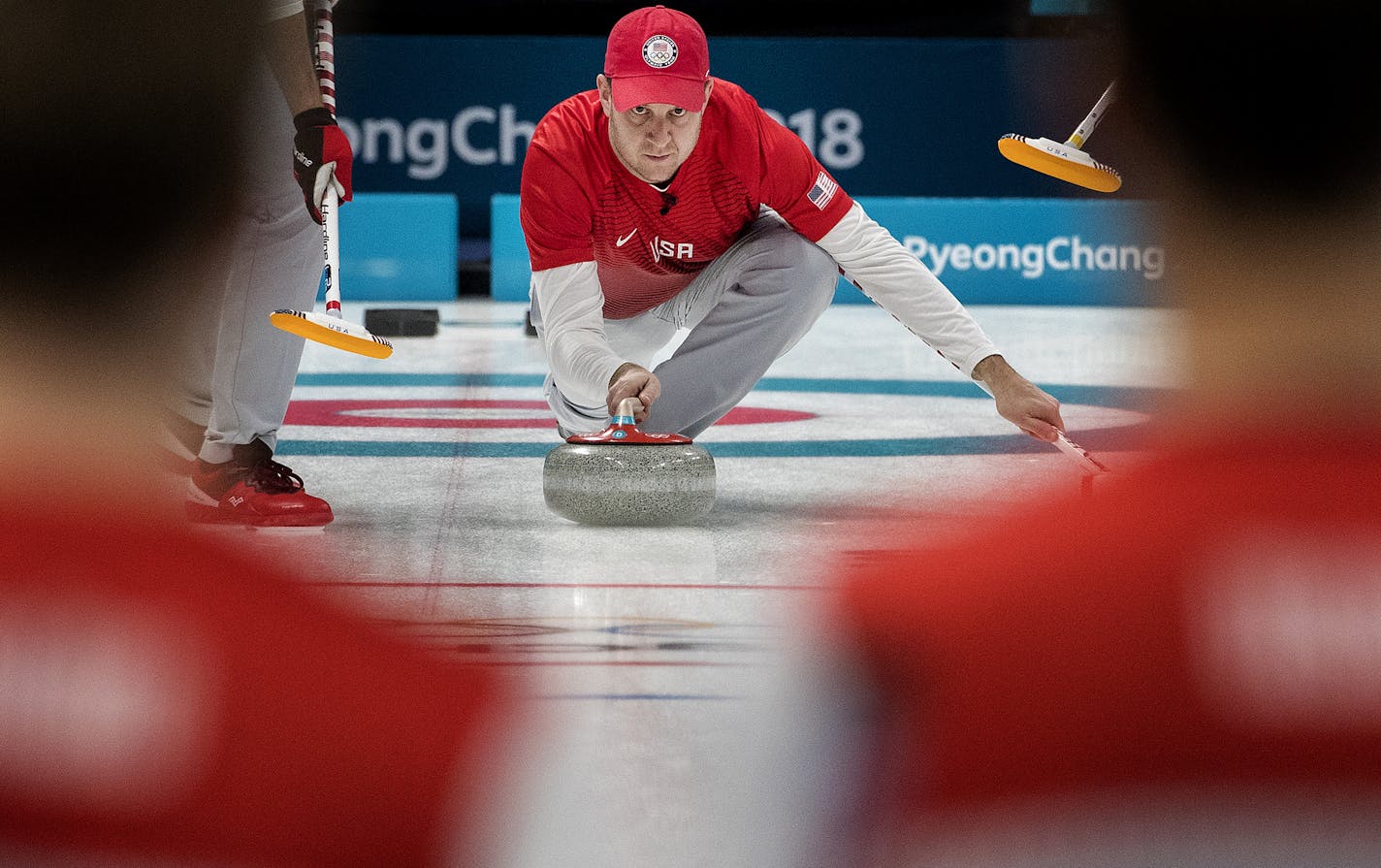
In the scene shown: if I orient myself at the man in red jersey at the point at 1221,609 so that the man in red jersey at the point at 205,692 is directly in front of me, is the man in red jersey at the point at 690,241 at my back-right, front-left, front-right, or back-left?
front-right

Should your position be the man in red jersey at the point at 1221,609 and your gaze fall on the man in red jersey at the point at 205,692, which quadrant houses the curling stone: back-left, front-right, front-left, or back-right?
front-right

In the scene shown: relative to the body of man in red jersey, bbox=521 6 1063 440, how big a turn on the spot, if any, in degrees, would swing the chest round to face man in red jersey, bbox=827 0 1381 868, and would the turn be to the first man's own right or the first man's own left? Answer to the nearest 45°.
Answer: approximately 45° to the first man's own left

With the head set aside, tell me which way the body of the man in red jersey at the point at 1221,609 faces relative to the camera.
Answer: away from the camera

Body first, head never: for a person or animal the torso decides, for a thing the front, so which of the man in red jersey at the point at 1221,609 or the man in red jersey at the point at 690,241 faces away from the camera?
the man in red jersey at the point at 1221,609

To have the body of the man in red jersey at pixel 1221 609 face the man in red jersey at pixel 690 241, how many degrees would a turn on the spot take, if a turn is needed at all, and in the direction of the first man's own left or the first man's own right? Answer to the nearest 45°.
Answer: approximately 45° to the first man's own left

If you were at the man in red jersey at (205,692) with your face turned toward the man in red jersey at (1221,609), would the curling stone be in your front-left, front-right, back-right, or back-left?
front-left

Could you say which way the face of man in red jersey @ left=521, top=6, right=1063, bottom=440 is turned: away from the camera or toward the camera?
toward the camera

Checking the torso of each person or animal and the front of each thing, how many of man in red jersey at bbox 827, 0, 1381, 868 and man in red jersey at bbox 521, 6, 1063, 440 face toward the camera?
1

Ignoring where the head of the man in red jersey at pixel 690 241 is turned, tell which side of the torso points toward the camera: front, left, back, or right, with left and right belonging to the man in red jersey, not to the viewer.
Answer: front

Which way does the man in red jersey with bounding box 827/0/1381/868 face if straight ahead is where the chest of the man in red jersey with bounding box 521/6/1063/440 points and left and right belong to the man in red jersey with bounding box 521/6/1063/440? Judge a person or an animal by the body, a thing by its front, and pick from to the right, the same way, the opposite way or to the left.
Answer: the opposite way

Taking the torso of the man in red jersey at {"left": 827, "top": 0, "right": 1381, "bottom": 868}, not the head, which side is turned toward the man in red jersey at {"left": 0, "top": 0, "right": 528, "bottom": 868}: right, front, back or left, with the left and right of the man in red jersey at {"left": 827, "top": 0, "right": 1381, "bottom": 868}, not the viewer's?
left
